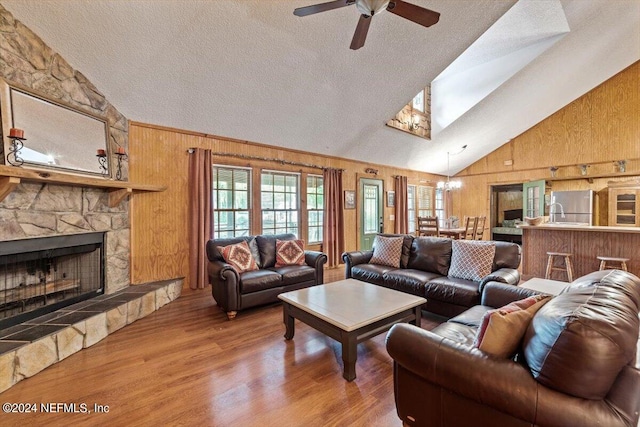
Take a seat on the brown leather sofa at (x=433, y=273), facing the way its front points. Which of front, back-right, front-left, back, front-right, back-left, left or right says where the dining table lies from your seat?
back-right

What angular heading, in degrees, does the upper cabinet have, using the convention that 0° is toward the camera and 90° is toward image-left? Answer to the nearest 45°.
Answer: approximately 0°

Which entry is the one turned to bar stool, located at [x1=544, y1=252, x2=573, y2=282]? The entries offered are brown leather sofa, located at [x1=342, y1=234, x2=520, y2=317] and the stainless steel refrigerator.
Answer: the stainless steel refrigerator

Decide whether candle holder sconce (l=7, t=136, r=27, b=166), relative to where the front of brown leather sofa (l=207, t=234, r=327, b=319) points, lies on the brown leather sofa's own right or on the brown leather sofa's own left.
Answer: on the brown leather sofa's own right

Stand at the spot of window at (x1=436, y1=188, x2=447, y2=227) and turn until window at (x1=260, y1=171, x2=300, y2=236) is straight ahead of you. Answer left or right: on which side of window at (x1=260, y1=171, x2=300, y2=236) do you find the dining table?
left

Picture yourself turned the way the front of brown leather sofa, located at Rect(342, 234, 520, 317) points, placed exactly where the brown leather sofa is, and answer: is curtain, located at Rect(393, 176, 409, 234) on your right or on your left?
on your right
